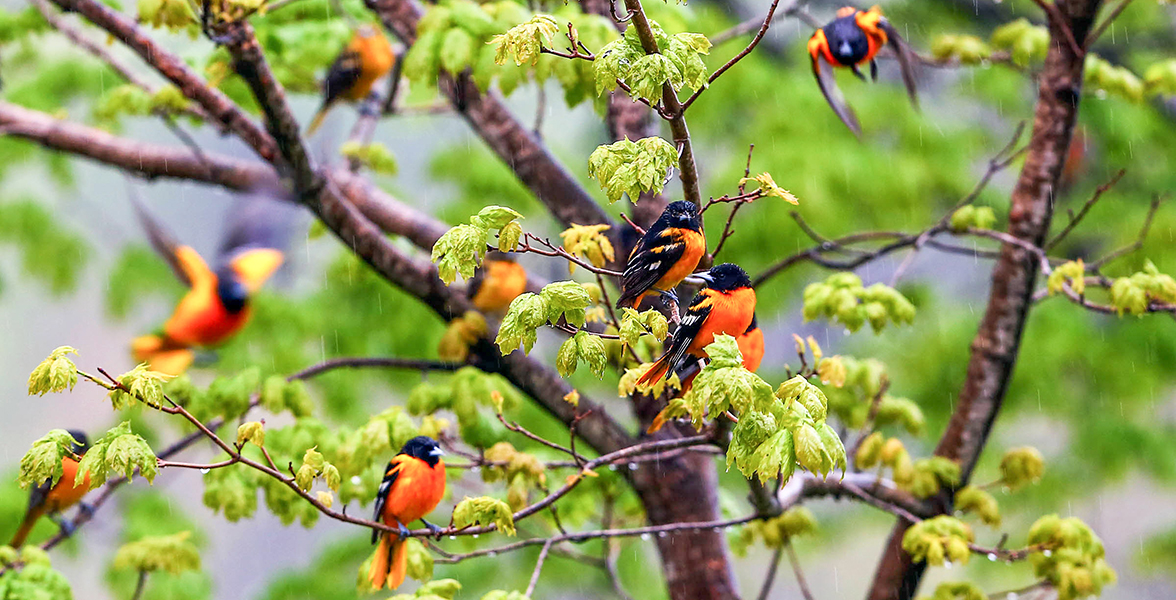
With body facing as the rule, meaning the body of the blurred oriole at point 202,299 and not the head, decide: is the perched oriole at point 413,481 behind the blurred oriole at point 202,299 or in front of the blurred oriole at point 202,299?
in front

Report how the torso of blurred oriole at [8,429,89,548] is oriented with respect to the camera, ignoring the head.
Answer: to the viewer's right

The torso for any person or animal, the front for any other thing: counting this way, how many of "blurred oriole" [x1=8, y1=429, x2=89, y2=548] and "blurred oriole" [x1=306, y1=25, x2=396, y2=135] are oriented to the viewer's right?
2

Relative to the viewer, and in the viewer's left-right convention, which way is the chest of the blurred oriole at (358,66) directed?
facing to the right of the viewer

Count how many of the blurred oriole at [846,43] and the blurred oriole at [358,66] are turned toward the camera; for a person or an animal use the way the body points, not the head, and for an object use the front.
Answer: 1

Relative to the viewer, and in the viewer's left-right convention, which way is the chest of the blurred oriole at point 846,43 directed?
facing the viewer

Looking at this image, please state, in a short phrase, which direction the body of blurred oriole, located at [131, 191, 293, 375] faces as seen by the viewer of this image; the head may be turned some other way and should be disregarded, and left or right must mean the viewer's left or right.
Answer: facing the viewer and to the right of the viewer

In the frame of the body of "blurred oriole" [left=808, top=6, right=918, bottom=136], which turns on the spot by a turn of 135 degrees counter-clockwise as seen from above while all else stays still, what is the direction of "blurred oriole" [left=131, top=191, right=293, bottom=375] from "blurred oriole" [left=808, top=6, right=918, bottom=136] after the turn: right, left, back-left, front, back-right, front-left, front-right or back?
left

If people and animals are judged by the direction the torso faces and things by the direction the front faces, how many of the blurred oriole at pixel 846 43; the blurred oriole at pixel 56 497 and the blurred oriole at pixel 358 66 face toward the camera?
1
